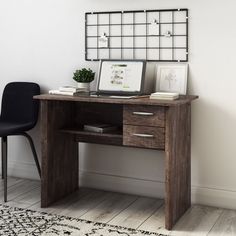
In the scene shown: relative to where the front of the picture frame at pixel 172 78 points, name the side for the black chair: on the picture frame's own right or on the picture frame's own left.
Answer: on the picture frame's own right

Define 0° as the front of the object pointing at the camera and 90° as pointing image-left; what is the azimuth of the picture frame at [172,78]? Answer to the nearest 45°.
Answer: approximately 45°

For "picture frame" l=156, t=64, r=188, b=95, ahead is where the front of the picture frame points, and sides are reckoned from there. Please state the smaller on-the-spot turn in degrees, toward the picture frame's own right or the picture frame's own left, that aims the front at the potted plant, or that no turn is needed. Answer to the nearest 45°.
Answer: approximately 45° to the picture frame's own right

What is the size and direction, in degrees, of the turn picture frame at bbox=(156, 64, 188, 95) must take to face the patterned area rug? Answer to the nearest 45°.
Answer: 0° — it already faces it

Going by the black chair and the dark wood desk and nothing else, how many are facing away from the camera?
0
